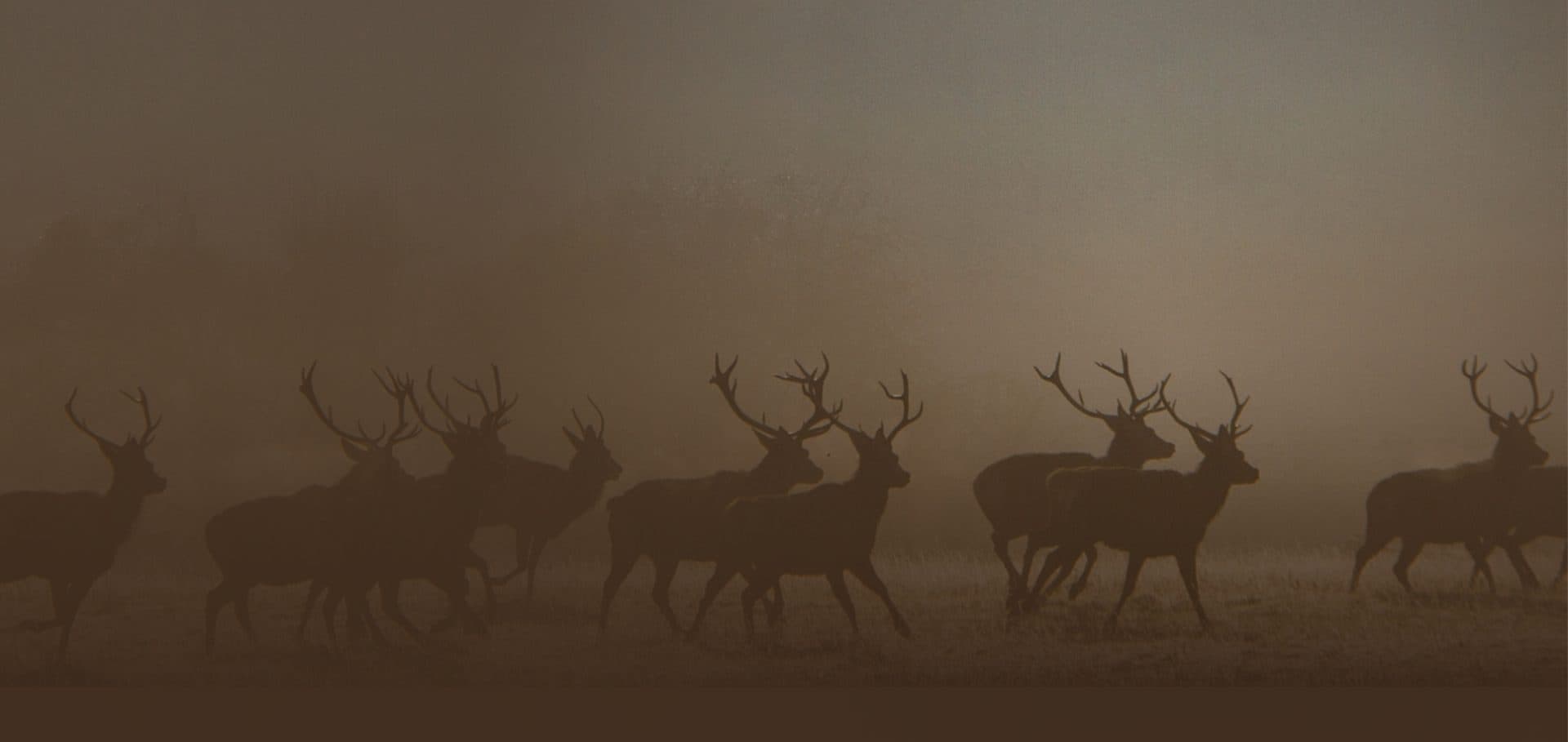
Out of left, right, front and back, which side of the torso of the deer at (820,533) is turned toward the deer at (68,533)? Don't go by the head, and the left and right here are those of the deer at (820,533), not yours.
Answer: back

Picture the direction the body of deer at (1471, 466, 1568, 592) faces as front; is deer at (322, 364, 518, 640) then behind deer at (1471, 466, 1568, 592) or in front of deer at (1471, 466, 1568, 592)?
behind

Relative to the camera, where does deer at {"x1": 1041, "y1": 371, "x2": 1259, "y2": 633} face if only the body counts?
to the viewer's right

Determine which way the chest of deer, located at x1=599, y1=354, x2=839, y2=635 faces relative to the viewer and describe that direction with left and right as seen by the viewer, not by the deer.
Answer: facing to the right of the viewer

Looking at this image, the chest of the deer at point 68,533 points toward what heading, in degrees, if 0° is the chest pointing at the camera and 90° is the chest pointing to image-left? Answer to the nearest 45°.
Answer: approximately 270°

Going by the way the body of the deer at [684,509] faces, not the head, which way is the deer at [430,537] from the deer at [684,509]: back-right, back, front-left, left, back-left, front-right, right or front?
back

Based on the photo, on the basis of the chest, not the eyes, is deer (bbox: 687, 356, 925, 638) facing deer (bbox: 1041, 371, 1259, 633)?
yes

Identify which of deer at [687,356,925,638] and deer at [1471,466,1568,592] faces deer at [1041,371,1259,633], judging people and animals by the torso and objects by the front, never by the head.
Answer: deer at [687,356,925,638]

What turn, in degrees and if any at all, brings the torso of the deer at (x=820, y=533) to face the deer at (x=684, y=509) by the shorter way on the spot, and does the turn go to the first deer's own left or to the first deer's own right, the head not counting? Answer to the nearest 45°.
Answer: approximately 180°

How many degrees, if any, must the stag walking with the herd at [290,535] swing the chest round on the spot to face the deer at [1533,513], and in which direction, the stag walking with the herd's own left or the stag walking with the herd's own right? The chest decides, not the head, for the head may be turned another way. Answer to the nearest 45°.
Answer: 0° — it already faces it

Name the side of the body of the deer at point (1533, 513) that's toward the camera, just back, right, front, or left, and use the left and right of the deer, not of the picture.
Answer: right

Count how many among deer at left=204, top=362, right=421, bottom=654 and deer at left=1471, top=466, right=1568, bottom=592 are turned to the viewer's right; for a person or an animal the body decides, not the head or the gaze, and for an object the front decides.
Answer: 2

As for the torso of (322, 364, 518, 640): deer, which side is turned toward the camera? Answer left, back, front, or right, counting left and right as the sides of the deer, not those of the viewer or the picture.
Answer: right

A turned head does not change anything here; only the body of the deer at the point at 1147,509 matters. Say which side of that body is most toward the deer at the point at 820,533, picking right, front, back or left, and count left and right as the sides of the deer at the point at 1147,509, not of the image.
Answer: back

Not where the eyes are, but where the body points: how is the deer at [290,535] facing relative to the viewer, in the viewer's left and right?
facing to the right of the viewer
